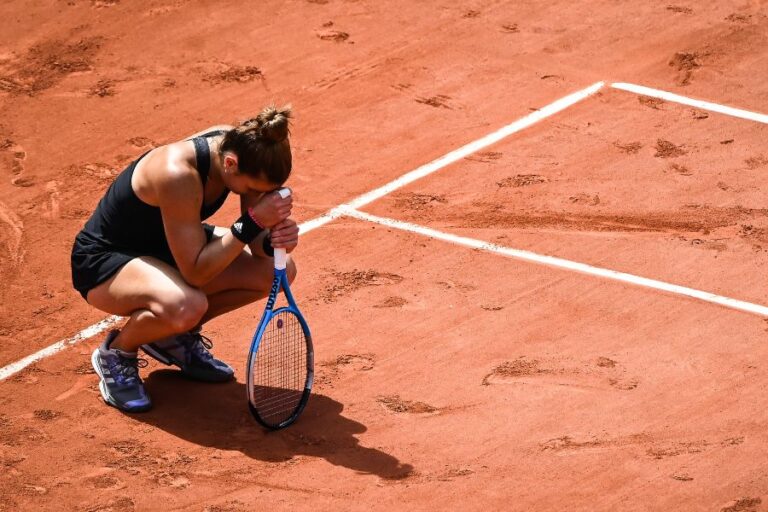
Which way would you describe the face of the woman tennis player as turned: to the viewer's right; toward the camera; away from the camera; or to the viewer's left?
to the viewer's right

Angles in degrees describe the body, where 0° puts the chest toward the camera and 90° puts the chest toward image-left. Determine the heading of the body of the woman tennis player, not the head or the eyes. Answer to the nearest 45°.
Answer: approximately 315°
